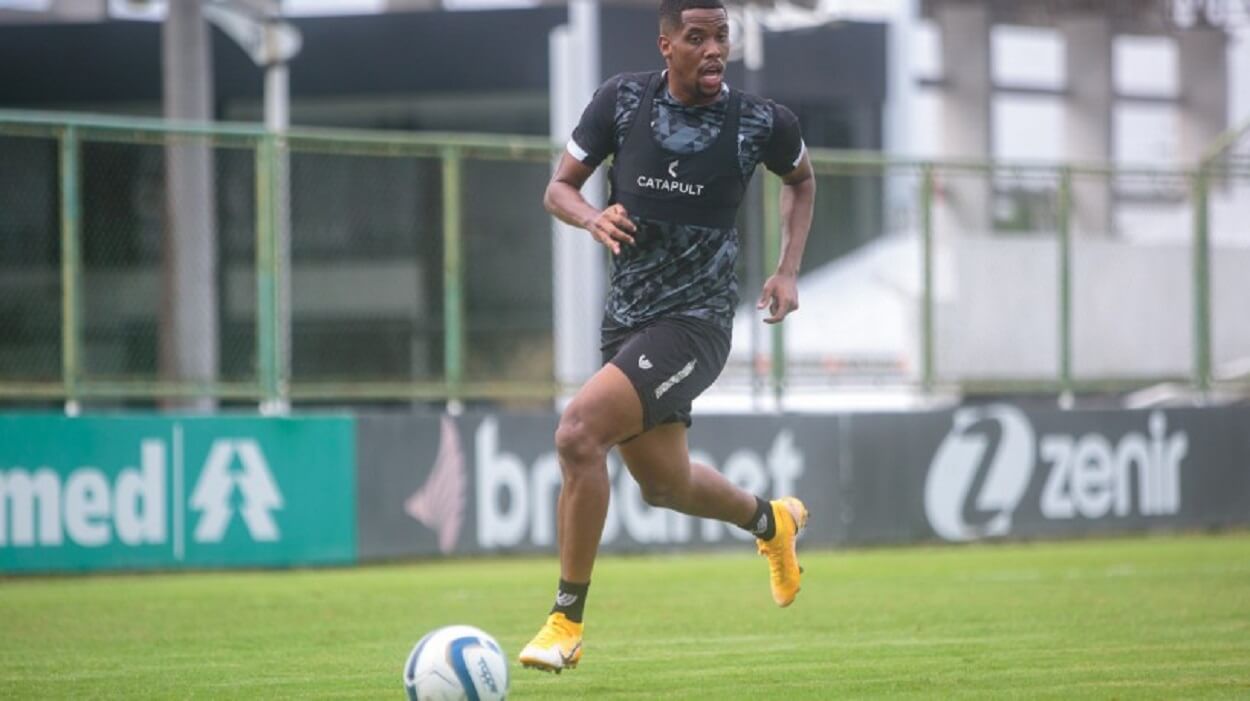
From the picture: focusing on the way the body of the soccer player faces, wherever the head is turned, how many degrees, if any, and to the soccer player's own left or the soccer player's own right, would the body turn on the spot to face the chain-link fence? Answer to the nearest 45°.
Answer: approximately 135° to the soccer player's own right

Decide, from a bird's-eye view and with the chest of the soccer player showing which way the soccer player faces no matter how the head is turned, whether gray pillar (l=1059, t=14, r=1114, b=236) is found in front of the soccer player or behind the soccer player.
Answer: behind

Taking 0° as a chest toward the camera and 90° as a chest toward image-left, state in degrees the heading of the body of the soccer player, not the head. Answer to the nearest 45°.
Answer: approximately 45°

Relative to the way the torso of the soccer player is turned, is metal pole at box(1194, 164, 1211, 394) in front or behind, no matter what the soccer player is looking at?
behind

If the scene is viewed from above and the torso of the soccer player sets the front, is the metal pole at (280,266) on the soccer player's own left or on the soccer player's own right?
on the soccer player's own right

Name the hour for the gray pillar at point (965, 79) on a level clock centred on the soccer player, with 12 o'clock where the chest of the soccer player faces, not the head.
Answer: The gray pillar is roughly at 5 o'clock from the soccer player.

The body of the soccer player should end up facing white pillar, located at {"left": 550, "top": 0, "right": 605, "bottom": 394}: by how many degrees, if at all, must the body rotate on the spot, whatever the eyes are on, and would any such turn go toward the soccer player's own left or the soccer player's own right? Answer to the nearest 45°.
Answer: approximately 135° to the soccer player's own right

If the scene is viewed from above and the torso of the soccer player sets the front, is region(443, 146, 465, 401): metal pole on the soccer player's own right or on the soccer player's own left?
on the soccer player's own right
